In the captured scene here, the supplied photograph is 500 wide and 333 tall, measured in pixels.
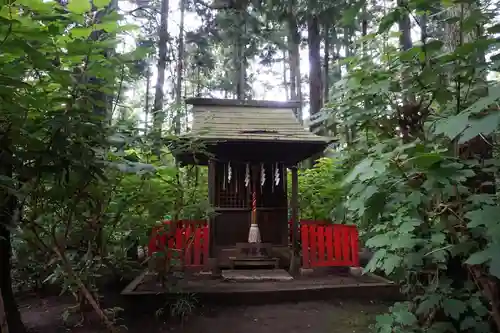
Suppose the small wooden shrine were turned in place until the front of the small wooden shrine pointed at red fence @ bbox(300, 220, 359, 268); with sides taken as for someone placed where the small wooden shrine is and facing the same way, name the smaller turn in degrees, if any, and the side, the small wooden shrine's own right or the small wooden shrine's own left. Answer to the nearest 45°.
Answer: approximately 45° to the small wooden shrine's own left

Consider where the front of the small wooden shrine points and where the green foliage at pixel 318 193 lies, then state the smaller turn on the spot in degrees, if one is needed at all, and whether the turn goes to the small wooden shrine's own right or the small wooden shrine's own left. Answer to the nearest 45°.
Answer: approximately 135° to the small wooden shrine's own left

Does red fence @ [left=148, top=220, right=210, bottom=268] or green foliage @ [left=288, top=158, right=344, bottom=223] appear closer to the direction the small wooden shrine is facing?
the red fence

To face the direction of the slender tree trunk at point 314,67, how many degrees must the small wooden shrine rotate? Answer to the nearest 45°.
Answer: approximately 135° to its left

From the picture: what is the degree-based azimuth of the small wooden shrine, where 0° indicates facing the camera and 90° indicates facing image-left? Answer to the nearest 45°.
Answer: approximately 0°

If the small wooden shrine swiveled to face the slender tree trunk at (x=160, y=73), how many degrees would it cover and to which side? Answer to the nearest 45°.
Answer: approximately 135° to its right

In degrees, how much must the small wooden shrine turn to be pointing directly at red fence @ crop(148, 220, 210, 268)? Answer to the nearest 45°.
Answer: approximately 45° to its right

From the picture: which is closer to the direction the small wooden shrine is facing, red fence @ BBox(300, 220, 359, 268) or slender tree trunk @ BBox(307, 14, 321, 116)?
the red fence
